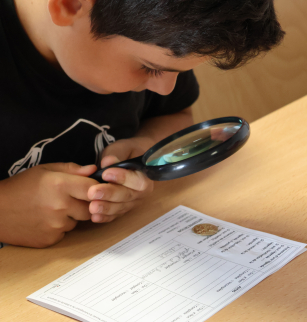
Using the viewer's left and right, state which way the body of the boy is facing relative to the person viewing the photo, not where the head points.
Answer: facing the viewer and to the right of the viewer
